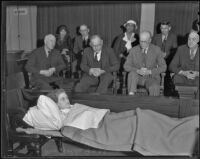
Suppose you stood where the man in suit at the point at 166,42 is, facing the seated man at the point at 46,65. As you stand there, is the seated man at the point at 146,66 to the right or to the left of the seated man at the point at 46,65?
left

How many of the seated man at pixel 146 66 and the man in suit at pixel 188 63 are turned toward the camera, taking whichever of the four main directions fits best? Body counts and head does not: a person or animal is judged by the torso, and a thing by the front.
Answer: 2

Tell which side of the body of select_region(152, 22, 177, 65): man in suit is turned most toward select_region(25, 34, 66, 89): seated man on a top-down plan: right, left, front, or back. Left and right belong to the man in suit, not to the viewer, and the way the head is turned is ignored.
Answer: right

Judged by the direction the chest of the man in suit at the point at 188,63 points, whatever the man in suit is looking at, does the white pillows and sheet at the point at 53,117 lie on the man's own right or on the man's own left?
on the man's own right

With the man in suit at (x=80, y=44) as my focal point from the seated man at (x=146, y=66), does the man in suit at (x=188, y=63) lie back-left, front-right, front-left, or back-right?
back-right

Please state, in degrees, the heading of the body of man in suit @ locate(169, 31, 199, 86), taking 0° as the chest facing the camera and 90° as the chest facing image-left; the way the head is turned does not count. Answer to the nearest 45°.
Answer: approximately 0°

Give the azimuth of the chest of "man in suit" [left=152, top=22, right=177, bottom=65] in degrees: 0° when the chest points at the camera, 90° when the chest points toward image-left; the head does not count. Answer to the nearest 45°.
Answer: approximately 0°

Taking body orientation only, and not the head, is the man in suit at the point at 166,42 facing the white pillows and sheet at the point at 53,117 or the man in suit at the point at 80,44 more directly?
the white pillows and sheet

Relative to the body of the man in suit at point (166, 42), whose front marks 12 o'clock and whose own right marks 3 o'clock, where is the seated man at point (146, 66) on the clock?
The seated man is roughly at 1 o'clock from the man in suit.

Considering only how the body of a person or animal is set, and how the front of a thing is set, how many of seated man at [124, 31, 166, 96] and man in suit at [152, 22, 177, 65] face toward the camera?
2

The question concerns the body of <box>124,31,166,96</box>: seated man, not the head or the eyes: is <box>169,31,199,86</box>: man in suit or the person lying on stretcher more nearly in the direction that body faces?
the person lying on stretcher

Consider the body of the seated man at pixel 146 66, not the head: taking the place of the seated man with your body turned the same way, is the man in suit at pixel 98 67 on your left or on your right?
on your right
